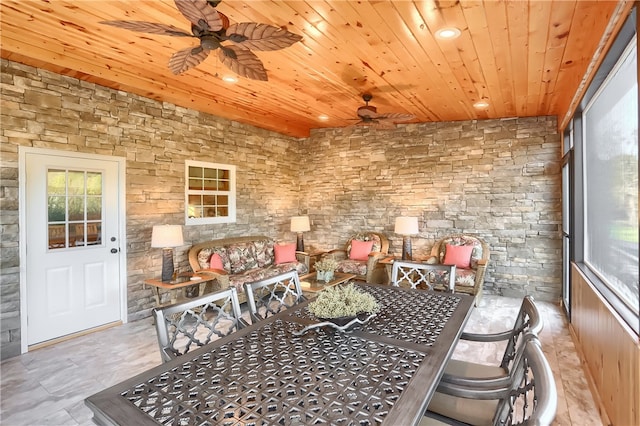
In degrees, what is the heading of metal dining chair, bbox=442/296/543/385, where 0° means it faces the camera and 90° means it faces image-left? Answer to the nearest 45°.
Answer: approximately 90°

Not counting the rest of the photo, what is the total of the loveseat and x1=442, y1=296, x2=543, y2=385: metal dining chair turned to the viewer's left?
1

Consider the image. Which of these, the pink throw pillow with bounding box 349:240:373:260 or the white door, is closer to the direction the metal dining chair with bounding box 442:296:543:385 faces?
the white door

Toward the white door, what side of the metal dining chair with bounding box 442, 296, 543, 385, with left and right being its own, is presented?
front

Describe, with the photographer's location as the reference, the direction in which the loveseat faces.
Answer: facing the viewer and to the right of the viewer

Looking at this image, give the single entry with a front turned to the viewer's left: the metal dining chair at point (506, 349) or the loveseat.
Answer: the metal dining chair

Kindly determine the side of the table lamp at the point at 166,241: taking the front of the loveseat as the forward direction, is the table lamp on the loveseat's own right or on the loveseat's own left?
on the loveseat's own right

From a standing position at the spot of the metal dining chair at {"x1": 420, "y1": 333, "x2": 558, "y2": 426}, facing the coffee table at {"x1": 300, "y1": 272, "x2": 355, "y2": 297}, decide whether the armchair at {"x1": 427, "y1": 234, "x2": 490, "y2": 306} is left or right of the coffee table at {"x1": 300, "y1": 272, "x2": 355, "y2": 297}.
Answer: right

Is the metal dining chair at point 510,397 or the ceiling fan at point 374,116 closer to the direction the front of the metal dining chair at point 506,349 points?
the ceiling fan

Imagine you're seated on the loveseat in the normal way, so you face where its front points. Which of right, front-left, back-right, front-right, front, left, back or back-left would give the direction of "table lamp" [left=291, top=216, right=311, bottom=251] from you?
left

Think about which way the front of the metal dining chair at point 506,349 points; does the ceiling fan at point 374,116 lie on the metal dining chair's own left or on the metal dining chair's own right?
on the metal dining chair's own right

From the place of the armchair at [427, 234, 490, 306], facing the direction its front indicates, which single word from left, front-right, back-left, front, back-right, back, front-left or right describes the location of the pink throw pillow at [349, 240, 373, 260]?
front-right

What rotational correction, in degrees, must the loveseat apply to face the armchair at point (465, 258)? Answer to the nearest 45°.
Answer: approximately 45° to its left
